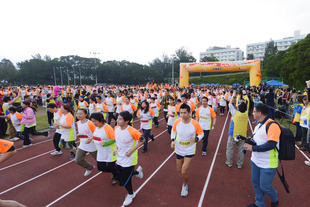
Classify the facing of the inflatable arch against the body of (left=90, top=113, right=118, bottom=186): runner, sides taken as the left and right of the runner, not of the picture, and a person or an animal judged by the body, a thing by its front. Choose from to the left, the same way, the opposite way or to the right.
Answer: the same way

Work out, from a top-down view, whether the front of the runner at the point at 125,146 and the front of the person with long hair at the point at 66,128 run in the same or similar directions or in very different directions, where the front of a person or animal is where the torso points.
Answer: same or similar directions

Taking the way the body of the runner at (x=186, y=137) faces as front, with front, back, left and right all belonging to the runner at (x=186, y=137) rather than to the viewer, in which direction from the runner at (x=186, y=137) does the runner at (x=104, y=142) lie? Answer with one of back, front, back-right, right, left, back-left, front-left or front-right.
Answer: right

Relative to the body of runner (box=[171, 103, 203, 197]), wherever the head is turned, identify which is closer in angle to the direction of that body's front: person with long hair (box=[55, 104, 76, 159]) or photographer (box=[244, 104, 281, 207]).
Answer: the photographer

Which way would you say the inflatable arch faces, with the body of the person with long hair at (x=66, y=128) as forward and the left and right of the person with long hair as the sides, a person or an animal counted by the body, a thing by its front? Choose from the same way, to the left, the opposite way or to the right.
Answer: the same way

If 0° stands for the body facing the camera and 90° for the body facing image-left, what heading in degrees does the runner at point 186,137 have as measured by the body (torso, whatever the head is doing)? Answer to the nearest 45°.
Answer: approximately 0°

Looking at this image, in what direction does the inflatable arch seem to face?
toward the camera

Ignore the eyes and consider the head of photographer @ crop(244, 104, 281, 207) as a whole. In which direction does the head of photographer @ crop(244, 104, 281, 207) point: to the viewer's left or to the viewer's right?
to the viewer's left

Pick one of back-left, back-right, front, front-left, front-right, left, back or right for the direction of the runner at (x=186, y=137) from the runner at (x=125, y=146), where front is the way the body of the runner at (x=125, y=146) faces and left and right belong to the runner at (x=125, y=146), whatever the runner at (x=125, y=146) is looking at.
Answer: back-left

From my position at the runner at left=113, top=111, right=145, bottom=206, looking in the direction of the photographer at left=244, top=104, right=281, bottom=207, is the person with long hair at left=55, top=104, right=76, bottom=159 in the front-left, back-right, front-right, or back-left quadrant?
back-left

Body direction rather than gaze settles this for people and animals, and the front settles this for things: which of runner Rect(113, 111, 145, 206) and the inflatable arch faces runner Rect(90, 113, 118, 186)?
the inflatable arch

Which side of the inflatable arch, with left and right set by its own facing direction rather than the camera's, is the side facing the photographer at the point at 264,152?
front

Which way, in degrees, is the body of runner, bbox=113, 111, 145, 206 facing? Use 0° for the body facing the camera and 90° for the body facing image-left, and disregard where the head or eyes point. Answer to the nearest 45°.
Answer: approximately 45°

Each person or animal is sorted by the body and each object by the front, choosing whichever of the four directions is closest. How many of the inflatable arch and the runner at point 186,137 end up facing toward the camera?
2

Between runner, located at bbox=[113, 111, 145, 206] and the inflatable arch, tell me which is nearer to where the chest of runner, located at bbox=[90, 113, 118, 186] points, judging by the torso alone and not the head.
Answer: the runner

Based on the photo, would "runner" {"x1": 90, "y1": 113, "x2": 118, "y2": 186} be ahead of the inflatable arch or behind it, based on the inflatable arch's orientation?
ahead

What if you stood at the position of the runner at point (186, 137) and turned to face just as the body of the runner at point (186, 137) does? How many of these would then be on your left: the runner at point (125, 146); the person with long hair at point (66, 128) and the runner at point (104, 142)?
0

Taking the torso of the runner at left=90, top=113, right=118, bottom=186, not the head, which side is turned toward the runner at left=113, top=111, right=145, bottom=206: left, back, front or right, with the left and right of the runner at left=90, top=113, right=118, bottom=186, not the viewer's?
left

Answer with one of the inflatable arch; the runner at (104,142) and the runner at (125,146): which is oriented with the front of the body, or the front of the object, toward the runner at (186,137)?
the inflatable arch

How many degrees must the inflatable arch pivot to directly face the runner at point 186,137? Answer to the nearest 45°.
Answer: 0° — it already faces them
